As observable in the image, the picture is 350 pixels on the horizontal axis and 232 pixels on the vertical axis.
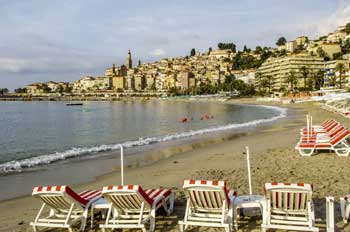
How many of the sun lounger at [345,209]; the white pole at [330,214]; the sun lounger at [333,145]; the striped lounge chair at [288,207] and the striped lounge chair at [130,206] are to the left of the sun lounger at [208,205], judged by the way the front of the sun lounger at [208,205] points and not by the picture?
1

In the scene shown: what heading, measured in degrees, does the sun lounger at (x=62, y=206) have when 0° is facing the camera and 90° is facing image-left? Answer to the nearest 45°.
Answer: approximately 225°

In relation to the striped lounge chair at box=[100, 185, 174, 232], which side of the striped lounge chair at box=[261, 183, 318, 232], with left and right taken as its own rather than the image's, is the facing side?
left

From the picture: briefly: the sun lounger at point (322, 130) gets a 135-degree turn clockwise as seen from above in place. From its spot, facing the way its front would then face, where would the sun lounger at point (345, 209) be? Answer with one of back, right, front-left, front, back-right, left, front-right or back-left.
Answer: back-right

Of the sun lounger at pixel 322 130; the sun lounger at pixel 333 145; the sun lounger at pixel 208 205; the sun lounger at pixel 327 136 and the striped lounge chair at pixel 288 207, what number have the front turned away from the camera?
2

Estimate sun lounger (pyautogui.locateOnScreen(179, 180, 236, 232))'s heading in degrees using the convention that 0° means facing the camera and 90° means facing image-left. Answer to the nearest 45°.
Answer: approximately 180°

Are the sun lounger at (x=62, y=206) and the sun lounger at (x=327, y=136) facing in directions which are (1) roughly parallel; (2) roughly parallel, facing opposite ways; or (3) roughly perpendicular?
roughly perpendicular

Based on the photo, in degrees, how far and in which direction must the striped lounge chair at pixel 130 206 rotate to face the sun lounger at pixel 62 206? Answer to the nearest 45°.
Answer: approximately 135° to its left

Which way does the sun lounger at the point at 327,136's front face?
to the viewer's left

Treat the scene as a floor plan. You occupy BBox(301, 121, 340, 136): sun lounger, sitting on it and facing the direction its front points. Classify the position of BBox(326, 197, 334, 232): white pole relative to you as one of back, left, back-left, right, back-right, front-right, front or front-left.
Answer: left

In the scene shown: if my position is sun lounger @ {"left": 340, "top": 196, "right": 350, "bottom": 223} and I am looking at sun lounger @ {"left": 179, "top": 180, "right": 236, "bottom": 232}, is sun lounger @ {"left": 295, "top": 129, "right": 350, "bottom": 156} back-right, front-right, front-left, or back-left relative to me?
back-right

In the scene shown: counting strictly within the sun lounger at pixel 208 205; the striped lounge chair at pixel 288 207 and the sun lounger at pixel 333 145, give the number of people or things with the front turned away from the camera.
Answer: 2

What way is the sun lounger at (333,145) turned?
to the viewer's left

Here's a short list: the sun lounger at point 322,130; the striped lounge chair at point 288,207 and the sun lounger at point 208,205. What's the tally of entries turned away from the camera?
2

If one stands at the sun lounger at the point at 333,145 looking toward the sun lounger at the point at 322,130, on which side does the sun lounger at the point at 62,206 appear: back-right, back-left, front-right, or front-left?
back-left

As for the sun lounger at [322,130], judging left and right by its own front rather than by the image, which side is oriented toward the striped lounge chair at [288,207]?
left

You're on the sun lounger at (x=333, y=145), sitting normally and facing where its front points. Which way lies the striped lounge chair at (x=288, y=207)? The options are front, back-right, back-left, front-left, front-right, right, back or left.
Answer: left

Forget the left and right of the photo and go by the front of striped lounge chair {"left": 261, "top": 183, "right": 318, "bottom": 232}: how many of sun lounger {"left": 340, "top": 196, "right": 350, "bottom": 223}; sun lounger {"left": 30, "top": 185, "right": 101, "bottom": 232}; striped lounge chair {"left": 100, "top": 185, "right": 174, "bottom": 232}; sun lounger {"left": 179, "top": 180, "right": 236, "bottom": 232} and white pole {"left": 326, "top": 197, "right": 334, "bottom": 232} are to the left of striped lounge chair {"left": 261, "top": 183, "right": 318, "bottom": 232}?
3

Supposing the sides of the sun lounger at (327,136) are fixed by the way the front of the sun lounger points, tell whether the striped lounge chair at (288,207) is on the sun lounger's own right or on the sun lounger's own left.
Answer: on the sun lounger's own left
